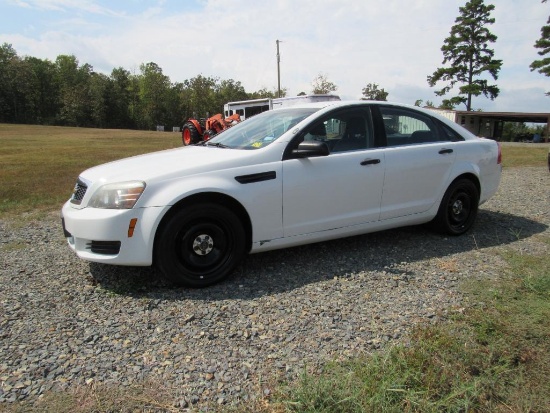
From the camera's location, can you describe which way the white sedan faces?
facing the viewer and to the left of the viewer

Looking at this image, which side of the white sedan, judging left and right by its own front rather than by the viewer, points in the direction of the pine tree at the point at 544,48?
back

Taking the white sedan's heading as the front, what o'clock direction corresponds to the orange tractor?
The orange tractor is roughly at 4 o'clock from the white sedan.

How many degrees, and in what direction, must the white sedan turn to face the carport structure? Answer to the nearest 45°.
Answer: approximately 180°
